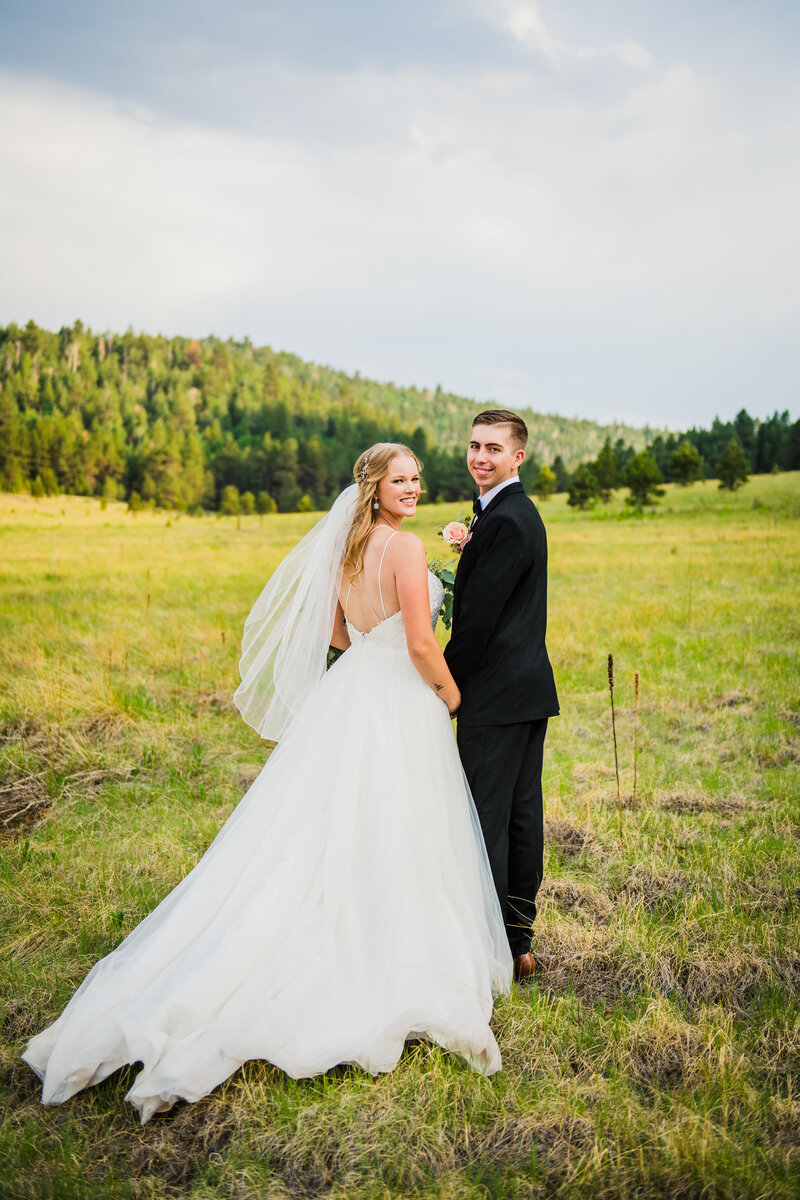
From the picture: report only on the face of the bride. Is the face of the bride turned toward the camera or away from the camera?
toward the camera

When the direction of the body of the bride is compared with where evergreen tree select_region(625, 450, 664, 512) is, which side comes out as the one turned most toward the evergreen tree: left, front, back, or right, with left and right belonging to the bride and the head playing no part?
front

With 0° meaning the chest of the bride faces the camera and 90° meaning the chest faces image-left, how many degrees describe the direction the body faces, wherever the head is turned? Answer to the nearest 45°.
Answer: approximately 225°

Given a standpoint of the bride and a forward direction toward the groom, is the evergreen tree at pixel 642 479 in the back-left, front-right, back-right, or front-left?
front-left

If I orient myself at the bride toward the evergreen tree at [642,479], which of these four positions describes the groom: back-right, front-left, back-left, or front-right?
front-right
